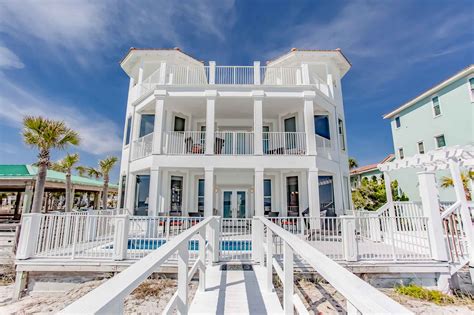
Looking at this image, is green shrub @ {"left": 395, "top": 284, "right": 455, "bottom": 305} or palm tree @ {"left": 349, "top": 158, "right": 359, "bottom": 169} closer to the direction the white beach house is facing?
the green shrub

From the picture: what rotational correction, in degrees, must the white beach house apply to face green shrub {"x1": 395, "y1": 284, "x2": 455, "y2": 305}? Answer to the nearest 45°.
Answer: approximately 45° to its left

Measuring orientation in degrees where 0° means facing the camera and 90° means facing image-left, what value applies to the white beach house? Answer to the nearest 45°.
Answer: approximately 0°

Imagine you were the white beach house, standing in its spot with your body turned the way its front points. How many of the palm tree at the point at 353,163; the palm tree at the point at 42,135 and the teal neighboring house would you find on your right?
1

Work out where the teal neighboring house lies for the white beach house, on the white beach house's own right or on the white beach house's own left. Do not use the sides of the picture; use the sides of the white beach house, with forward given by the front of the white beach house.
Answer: on the white beach house's own left

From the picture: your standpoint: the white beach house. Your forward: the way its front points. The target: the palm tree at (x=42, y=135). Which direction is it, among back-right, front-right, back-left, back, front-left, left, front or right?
right

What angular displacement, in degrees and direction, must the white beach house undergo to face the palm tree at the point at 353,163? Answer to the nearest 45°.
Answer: approximately 135° to its left
